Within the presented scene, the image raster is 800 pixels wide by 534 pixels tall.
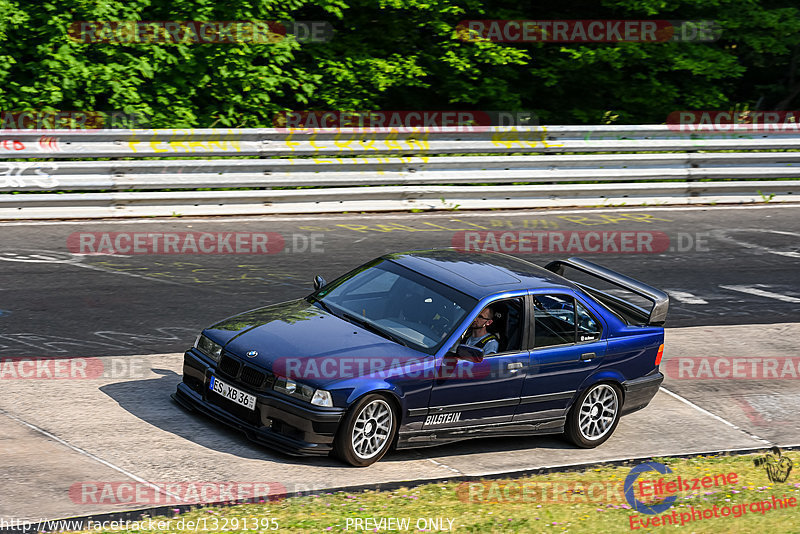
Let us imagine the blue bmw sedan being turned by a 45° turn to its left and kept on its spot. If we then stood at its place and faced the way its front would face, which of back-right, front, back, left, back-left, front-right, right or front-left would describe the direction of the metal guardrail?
back

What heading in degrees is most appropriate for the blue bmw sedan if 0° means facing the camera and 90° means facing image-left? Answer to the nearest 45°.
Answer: approximately 45°
